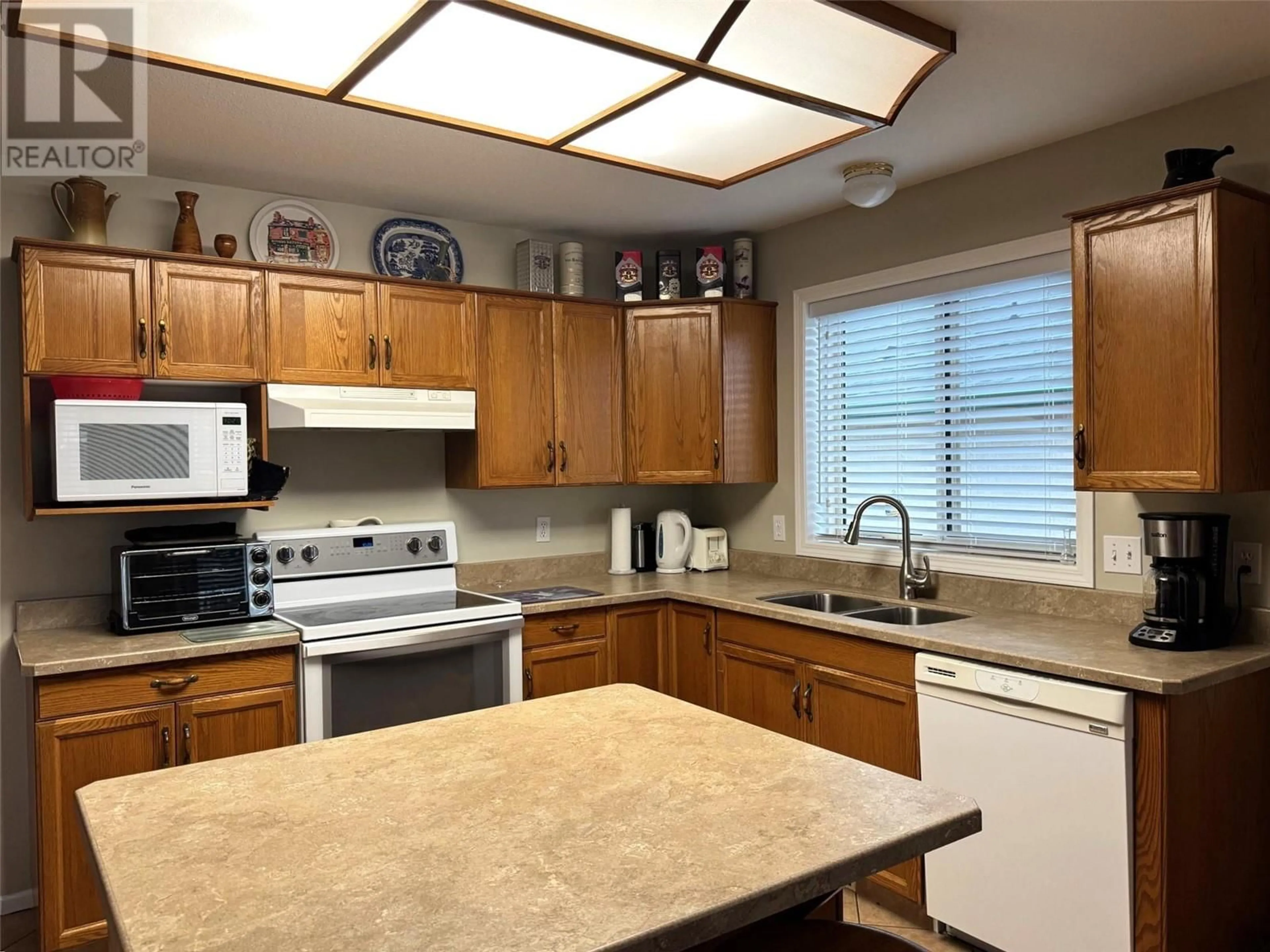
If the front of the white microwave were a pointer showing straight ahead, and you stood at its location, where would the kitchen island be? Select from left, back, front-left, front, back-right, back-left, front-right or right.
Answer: front

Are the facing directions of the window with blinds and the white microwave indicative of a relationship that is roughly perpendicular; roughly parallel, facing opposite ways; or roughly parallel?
roughly perpendicular

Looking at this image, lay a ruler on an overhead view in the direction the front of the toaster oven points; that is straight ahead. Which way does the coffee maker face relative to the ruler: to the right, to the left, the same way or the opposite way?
to the right

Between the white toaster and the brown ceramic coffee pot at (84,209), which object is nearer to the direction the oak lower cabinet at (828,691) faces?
the brown ceramic coffee pot

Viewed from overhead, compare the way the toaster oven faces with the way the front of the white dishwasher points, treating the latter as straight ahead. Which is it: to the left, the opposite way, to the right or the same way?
to the left

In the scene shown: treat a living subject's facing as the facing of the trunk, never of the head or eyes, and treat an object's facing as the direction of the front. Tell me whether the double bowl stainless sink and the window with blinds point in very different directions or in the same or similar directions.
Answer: same or similar directions

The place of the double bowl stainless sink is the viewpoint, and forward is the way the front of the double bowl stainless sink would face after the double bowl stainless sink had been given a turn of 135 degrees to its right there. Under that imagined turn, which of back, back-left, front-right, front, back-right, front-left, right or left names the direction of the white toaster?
front-left

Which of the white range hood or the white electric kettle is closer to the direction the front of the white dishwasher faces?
the white range hood

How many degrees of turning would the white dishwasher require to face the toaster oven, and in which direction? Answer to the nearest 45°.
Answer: approximately 45° to its right

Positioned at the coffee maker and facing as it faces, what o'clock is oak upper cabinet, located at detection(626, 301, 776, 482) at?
The oak upper cabinet is roughly at 2 o'clock from the coffee maker.

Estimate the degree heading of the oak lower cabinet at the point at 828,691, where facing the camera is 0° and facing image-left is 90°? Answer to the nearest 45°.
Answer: approximately 45°

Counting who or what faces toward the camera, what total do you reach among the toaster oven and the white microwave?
2

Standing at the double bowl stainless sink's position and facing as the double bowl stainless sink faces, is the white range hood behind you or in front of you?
in front

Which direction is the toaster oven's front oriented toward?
toward the camera

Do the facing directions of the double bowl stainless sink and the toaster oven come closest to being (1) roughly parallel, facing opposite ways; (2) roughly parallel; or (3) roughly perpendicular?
roughly perpendicular
